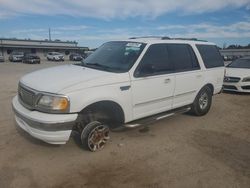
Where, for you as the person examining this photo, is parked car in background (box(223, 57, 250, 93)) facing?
facing the viewer and to the left of the viewer

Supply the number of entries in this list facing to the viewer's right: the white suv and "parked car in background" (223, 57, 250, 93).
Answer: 0

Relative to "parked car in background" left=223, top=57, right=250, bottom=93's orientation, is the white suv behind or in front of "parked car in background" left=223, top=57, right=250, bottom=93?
in front

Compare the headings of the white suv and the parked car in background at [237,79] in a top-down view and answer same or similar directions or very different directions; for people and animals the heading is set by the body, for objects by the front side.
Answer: same or similar directions

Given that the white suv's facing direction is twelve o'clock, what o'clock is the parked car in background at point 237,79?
The parked car in background is roughly at 6 o'clock from the white suv.
